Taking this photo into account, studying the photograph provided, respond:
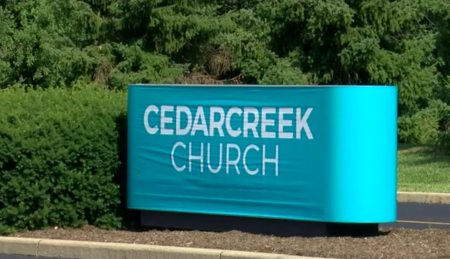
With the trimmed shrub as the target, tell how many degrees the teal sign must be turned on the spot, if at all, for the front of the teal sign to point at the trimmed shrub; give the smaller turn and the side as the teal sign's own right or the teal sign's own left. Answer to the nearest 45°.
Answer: approximately 45° to the teal sign's own right

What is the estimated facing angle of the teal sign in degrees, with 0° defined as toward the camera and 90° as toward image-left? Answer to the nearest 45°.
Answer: approximately 45°
